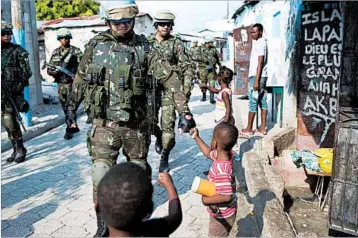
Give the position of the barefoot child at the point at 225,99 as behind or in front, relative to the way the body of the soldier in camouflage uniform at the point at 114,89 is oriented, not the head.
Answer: behind

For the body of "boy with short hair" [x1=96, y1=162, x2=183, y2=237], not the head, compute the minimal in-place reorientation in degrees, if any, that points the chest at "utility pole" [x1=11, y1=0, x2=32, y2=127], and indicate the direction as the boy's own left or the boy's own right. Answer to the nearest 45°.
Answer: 0° — they already face it

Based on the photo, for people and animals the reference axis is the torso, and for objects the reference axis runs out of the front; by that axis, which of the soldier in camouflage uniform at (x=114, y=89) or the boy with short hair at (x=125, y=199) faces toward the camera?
the soldier in camouflage uniform

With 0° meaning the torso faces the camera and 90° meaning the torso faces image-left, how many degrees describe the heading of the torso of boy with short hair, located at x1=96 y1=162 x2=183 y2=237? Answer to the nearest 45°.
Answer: approximately 180°

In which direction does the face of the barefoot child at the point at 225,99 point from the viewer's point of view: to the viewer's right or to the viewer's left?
to the viewer's left

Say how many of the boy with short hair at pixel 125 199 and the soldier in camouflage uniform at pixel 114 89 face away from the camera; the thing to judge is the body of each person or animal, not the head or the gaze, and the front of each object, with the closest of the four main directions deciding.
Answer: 1

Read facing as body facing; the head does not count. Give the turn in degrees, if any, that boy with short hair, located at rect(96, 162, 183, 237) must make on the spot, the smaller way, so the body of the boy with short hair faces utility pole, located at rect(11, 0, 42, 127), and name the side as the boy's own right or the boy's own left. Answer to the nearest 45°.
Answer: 0° — they already face it

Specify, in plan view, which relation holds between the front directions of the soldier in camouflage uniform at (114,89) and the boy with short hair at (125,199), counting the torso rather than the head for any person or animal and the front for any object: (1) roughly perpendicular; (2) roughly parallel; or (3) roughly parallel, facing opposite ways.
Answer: roughly parallel, facing opposite ways

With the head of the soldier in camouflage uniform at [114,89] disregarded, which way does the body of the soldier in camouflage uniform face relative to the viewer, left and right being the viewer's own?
facing the viewer

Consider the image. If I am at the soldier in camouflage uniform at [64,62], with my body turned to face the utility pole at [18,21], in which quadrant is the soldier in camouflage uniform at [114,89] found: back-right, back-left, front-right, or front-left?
back-left

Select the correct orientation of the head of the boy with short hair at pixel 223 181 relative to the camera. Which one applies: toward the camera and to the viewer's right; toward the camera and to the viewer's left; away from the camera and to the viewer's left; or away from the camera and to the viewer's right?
away from the camera and to the viewer's left

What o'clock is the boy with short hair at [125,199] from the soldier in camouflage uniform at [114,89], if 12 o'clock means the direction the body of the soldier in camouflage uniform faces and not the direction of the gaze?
The boy with short hair is roughly at 12 o'clock from the soldier in camouflage uniform.

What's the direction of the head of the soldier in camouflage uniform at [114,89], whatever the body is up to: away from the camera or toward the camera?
toward the camera

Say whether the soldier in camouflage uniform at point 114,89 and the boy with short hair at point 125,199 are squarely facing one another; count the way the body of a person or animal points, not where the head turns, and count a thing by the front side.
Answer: yes
